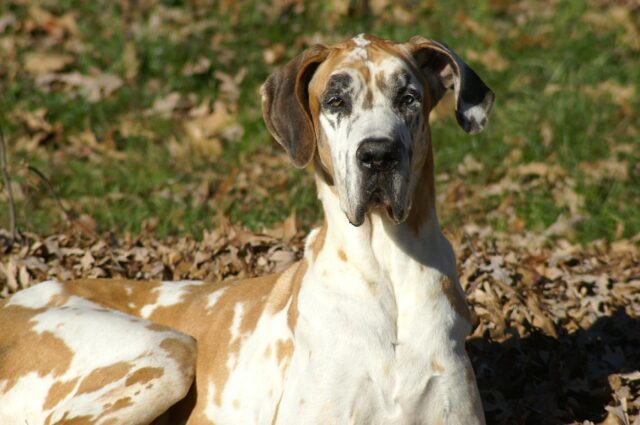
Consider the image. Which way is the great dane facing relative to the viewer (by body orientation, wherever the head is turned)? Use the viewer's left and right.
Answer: facing the viewer and to the right of the viewer
